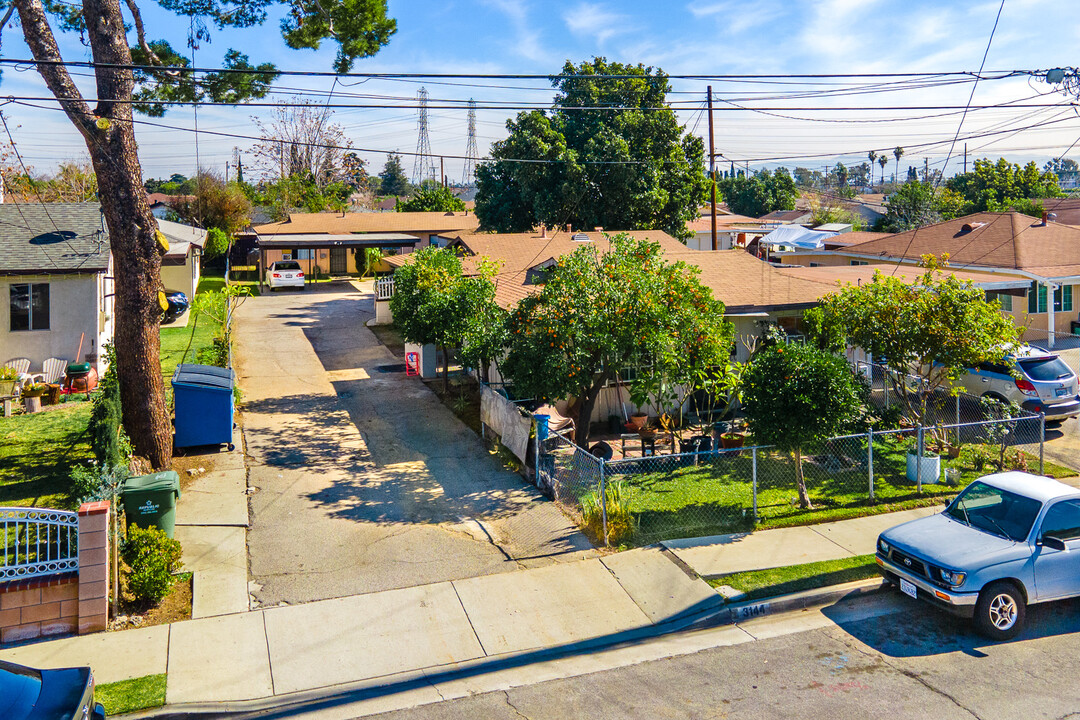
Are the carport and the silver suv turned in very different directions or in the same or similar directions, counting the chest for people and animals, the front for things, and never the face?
very different directions

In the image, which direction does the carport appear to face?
toward the camera

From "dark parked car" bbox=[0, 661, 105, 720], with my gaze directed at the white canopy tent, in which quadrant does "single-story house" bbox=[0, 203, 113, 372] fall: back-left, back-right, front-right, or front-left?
front-left

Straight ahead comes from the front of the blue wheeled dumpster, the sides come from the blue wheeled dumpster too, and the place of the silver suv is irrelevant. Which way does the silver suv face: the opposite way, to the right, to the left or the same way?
the opposite way

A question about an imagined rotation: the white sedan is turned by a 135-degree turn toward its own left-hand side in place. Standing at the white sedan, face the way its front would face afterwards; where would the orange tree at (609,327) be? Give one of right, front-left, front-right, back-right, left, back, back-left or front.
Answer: front-left

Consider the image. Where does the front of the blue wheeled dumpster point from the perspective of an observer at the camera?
facing the viewer

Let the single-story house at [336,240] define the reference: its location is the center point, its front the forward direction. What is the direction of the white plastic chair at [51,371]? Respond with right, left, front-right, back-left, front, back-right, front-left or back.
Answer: front

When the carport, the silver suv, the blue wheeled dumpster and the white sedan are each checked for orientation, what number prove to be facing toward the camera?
2

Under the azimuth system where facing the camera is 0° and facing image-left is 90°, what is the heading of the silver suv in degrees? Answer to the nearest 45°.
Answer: approximately 135°

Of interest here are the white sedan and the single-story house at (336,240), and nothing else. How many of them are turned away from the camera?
1

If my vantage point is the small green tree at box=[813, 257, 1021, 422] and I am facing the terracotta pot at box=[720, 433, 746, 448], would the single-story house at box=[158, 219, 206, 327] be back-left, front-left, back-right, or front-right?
front-right

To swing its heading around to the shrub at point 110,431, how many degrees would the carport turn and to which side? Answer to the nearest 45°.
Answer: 0° — it already faces it

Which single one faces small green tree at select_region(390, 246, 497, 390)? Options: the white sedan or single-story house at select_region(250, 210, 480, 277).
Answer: the single-story house
